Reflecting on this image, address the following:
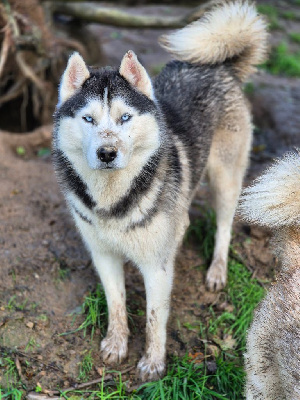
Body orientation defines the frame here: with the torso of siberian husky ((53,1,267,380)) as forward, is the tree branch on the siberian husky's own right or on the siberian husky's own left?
on the siberian husky's own right

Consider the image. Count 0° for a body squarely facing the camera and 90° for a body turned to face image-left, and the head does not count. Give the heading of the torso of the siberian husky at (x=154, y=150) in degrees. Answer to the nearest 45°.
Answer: approximately 45°
